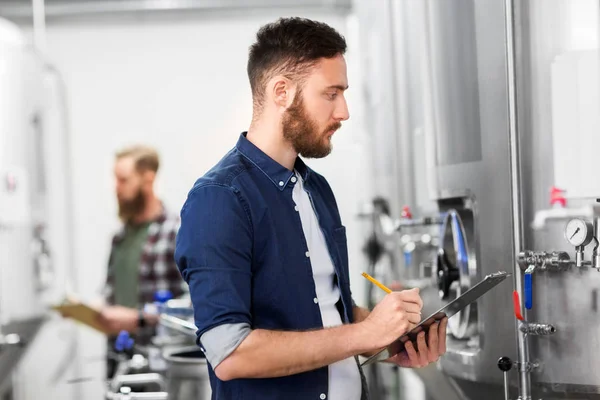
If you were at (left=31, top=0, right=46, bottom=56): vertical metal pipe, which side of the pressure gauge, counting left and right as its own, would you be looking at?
right

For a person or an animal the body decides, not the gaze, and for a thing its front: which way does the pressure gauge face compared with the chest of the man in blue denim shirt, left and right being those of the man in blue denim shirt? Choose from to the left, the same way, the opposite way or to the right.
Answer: to the right

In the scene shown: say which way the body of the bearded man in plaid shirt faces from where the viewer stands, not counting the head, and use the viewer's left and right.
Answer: facing the viewer and to the left of the viewer

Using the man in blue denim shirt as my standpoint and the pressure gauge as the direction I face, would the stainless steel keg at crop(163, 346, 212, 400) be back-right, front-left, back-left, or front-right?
back-left

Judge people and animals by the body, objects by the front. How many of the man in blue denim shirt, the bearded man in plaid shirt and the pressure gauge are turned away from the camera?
0

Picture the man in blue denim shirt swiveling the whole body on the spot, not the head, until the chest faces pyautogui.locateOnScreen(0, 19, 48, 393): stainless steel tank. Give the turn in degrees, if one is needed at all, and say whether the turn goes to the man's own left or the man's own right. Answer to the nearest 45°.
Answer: approximately 180°

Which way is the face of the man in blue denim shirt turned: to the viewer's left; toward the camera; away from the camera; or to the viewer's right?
to the viewer's right

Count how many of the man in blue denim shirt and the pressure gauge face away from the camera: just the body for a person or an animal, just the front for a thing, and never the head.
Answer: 0

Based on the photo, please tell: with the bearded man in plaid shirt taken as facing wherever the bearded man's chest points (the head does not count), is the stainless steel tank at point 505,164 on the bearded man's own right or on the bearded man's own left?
on the bearded man's own left

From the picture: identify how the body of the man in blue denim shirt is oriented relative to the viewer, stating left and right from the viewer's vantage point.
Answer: facing the viewer and to the right of the viewer

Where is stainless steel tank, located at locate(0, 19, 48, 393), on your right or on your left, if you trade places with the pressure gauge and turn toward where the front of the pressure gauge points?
on your right

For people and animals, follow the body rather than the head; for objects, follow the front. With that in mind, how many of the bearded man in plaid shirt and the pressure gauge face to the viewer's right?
0

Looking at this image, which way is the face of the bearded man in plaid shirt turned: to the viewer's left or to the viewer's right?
to the viewer's left
